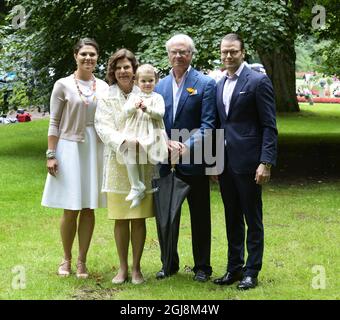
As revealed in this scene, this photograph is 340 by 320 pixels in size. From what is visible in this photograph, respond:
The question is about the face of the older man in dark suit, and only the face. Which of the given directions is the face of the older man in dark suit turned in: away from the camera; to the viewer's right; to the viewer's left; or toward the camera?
toward the camera

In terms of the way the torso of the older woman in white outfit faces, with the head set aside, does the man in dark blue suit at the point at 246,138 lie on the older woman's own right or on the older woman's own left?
on the older woman's own left

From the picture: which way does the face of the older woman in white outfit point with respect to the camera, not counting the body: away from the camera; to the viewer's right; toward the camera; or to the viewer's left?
toward the camera

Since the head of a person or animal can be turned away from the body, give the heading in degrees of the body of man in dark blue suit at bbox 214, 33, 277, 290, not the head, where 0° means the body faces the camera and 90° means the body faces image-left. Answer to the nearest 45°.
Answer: approximately 45°

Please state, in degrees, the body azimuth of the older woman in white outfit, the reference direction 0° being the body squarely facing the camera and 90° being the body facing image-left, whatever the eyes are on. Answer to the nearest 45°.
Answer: approximately 0°

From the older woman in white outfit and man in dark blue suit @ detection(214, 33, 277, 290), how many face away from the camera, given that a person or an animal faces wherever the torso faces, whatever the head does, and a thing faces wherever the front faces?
0

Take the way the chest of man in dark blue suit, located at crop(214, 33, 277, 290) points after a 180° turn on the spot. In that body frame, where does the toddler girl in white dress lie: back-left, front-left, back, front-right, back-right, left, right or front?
back-left

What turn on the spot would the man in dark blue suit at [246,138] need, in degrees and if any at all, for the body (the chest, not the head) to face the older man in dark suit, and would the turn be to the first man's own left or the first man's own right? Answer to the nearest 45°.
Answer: approximately 45° to the first man's own right

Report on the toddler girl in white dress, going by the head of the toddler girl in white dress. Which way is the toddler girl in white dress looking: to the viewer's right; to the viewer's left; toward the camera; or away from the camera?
toward the camera

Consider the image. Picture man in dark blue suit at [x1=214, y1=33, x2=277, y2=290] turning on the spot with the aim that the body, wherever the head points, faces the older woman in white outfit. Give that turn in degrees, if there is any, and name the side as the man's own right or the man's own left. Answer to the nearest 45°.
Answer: approximately 45° to the man's own right

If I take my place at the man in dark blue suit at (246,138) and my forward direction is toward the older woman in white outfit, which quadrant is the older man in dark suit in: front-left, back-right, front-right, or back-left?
front-right

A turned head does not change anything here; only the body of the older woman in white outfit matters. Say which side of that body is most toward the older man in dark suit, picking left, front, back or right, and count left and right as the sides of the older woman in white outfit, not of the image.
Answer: left
